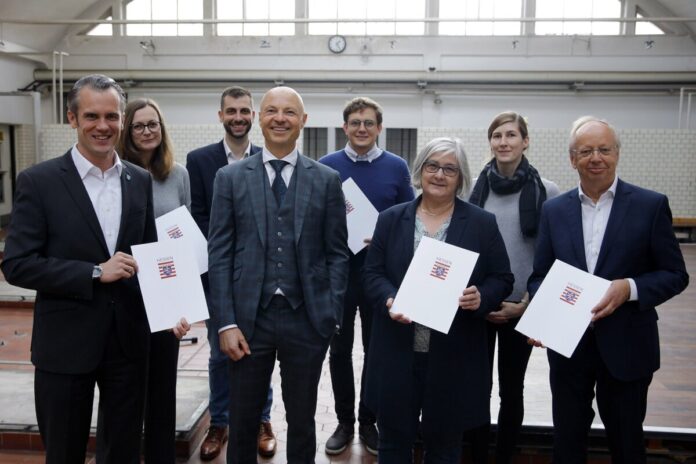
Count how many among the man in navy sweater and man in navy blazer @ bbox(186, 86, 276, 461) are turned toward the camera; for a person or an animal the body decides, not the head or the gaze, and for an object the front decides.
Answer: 2

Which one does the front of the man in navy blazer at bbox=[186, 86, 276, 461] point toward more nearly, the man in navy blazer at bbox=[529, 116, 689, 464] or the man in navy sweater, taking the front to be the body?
the man in navy blazer

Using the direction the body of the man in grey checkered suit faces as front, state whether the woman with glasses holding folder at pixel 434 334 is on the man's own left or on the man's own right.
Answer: on the man's own left

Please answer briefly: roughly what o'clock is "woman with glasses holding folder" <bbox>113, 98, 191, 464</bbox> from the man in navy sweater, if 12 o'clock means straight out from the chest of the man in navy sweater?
The woman with glasses holding folder is roughly at 2 o'clock from the man in navy sweater.

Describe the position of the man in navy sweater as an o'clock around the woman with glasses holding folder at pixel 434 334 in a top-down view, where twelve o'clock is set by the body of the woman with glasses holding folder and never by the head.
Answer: The man in navy sweater is roughly at 5 o'clock from the woman with glasses holding folder.

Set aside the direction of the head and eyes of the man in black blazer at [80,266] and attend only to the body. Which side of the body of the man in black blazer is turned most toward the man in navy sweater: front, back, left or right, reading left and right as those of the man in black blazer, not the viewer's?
left
